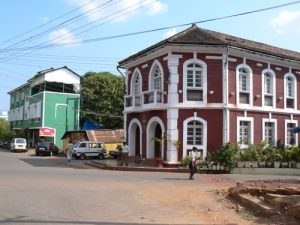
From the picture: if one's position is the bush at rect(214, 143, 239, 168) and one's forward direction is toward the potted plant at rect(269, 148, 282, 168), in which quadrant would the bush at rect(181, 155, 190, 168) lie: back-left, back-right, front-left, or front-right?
back-left

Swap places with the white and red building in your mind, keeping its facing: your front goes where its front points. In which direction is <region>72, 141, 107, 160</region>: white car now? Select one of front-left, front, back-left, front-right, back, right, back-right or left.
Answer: right

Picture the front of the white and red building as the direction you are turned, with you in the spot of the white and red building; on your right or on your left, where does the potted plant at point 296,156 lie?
on your left

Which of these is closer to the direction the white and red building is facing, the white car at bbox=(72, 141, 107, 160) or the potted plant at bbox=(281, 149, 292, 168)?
the white car

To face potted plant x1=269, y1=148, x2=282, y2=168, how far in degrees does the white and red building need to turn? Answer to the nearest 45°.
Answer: approximately 135° to its left

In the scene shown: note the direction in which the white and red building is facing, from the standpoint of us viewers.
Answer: facing the viewer and to the left of the viewer

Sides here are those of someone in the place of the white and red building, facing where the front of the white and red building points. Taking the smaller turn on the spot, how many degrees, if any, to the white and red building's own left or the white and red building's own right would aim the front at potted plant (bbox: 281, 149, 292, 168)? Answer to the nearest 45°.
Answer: approximately 135° to the white and red building's own left
